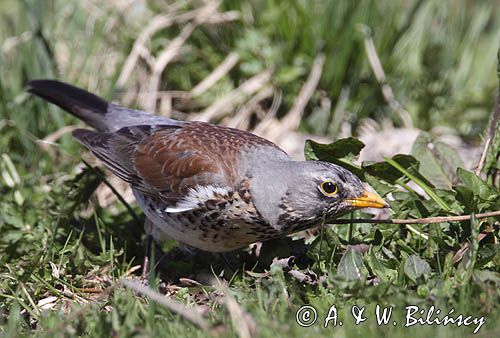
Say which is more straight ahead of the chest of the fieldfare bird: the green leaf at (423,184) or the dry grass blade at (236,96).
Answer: the green leaf

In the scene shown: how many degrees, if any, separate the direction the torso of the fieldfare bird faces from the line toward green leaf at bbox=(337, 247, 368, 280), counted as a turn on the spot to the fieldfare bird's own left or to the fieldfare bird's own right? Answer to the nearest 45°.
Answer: approximately 45° to the fieldfare bird's own right

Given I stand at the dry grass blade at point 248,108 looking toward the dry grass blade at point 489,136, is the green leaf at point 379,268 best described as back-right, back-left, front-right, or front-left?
front-right

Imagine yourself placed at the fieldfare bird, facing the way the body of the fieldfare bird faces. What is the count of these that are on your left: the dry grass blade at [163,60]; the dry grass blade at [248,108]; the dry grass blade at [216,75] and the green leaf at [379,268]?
3

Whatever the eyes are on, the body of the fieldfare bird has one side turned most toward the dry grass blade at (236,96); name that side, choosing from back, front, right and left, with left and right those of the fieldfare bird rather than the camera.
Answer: left

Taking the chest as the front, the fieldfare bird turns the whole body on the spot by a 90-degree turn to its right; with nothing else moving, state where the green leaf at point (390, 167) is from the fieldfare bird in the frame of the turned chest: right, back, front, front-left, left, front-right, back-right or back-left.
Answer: left

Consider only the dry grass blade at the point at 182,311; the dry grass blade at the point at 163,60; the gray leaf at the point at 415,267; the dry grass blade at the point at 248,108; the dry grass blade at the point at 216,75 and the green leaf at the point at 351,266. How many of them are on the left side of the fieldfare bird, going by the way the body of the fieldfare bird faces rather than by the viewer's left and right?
3

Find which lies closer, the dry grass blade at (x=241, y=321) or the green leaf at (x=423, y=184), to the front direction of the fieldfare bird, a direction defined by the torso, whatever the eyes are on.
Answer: the green leaf

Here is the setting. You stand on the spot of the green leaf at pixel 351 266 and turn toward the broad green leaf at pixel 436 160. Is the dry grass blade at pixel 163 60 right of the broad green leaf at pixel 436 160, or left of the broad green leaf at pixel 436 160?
left

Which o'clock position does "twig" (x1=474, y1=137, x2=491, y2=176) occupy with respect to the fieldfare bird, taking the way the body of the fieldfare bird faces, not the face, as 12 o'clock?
The twig is roughly at 12 o'clock from the fieldfare bird.

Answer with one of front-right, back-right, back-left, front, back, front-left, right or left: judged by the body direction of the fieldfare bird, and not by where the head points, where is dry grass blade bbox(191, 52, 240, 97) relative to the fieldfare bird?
left

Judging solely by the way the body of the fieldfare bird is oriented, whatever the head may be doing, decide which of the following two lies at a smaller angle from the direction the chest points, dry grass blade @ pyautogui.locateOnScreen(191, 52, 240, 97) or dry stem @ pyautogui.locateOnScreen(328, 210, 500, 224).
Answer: the dry stem

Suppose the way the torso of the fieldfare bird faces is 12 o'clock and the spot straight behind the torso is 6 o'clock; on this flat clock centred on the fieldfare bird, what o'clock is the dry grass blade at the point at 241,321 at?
The dry grass blade is roughly at 3 o'clock from the fieldfare bird.

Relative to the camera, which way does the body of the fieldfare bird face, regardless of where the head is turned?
to the viewer's right

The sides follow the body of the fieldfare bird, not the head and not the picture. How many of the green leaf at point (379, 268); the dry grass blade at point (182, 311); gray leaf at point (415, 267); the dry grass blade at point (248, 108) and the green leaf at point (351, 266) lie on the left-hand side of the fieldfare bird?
1

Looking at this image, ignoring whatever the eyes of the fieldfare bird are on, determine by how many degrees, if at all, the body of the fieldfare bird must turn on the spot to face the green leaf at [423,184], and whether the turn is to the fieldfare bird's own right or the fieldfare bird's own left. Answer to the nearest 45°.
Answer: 0° — it already faces it

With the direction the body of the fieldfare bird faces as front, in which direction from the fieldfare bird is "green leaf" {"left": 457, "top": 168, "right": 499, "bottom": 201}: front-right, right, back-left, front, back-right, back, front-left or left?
front

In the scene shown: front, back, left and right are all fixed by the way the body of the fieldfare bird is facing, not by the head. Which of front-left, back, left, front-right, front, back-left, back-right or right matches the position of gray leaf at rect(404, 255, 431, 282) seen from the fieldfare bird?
front-right
